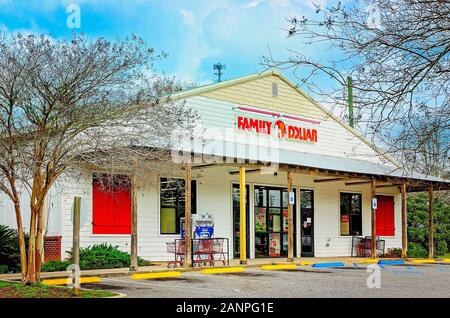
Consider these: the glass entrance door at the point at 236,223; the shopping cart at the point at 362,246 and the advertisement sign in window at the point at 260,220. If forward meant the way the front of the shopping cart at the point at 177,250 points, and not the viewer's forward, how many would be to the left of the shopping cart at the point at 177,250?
0

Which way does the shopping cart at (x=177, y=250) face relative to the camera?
to the viewer's left

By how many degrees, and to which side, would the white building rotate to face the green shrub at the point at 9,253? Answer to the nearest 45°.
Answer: approximately 90° to its right

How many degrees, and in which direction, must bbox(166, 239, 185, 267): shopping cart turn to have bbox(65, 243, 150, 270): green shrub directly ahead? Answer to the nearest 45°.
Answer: approximately 45° to its left

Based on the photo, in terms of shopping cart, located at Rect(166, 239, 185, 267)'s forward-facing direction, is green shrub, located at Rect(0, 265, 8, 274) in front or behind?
in front

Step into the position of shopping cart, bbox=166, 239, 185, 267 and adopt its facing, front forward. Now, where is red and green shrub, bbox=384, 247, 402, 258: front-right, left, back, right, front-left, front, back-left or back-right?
back-right

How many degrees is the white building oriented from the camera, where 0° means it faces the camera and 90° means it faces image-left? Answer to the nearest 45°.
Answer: approximately 315°

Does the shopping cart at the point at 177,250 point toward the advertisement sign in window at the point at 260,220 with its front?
no

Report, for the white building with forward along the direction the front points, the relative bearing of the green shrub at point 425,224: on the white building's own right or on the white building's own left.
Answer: on the white building's own left

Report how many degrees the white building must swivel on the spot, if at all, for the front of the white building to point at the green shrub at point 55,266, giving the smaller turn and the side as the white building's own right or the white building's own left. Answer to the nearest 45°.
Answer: approximately 90° to the white building's own right

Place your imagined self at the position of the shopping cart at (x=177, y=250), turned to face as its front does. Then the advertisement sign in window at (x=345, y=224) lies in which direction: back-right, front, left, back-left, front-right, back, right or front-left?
back-right
